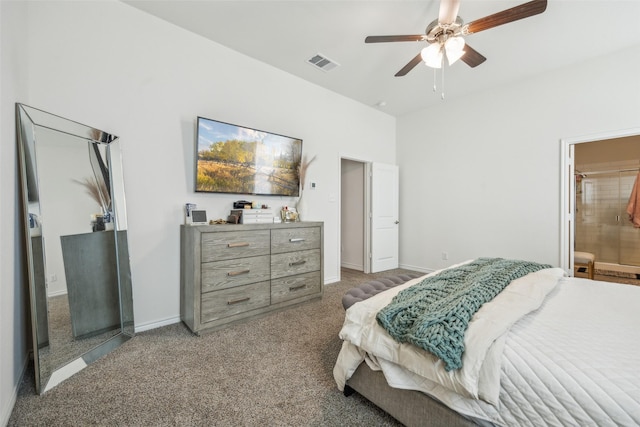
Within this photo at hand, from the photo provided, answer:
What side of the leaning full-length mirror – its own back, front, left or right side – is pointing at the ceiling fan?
front

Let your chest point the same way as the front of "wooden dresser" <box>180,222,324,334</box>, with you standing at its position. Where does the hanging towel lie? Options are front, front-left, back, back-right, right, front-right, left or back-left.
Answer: front-left

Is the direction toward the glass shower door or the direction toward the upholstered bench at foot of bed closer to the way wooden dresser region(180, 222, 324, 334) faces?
the upholstered bench at foot of bed

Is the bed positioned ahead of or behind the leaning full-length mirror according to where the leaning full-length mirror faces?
ahead

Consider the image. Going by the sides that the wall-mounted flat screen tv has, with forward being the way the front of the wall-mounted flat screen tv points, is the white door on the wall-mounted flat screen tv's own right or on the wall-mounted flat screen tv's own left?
on the wall-mounted flat screen tv's own left

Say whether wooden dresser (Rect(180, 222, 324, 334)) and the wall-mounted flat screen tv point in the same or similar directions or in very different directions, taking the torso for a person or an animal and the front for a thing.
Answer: same or similar directions

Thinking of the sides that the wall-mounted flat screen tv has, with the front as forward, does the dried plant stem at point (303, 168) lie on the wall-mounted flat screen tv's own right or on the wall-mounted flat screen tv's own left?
on the wall-mounted flat screen tv's own left

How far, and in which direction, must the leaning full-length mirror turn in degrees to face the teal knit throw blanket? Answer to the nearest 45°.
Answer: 0° — it already faces it

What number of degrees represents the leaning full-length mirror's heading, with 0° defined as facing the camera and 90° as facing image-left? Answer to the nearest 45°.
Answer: approximately 315°

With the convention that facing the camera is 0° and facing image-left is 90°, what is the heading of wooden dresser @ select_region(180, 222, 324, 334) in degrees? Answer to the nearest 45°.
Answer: approximately 315°

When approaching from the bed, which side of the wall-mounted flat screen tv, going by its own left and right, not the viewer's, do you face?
front

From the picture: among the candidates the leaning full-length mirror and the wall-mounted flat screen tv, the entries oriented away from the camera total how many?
0
